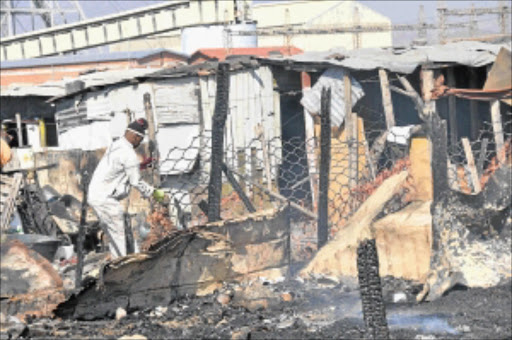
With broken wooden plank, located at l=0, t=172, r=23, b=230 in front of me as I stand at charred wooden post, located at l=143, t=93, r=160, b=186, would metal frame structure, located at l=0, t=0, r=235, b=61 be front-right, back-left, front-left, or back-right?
back-right

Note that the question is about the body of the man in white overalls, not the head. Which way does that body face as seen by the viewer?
to the viewer's right

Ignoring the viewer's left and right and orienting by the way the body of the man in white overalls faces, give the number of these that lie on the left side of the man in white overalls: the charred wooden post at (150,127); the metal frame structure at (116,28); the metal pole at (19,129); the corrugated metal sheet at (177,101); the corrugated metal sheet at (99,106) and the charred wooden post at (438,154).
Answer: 5

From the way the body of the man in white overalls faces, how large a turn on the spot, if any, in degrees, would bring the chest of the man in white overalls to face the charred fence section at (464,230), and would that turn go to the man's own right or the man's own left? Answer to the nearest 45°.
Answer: approximately 45° to the man's own right

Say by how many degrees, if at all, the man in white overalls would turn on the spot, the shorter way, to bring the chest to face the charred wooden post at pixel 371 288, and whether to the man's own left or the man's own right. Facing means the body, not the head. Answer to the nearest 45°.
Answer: approximately 90° to the man's own right

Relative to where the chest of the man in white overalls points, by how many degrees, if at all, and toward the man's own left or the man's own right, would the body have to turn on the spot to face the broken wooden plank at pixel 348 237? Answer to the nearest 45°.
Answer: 0° — they already face it

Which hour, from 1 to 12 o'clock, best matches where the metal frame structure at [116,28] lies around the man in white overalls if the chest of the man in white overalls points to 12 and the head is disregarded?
The metal frame structure is roughly at 9 o'clock from the man in white overalls.

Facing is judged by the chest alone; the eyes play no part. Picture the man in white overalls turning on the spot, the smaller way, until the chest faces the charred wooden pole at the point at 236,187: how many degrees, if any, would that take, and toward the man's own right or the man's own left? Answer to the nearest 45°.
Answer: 0° — they already face it

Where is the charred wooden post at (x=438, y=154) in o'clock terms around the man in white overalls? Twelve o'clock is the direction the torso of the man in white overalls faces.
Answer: The charred wooden post is roughly at 1 o'clock from the man in white overalls.

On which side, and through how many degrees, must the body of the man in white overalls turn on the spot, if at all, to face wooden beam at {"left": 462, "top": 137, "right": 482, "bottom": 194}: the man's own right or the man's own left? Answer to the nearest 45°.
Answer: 0° — they already face it

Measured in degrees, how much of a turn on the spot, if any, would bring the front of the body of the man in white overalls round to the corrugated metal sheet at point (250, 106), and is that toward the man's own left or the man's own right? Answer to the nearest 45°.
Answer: approximately 90° to the man's own left

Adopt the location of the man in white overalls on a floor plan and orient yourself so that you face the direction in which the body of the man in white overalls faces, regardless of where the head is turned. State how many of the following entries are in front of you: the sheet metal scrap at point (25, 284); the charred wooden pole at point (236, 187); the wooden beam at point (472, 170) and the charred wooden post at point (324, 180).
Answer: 3

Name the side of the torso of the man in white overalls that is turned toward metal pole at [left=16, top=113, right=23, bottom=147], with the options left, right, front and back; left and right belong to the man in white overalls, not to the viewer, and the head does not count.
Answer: left

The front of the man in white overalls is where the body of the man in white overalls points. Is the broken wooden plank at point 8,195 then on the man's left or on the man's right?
on the man's left

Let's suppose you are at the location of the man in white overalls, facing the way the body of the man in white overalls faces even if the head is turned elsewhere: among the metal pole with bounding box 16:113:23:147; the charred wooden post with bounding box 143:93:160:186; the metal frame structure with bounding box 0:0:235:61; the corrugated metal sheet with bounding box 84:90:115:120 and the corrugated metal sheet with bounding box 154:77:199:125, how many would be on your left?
5

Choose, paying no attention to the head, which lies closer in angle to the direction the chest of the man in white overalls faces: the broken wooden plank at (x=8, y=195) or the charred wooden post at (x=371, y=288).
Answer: the charred wooden post
